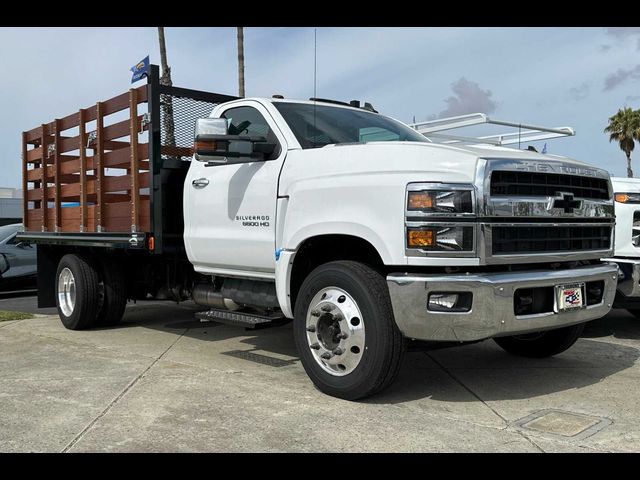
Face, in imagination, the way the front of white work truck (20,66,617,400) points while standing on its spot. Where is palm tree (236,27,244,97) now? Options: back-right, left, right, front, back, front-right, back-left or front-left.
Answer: back-left

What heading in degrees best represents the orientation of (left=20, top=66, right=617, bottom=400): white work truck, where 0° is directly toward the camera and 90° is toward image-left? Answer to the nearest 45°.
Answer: approximately 315°

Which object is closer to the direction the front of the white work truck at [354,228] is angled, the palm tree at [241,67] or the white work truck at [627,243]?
the white work truck

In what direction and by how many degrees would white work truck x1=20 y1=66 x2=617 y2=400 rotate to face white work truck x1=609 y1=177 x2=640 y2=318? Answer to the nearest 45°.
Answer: approximately 90° to its left

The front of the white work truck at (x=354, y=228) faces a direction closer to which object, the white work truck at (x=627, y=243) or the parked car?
the white work truck

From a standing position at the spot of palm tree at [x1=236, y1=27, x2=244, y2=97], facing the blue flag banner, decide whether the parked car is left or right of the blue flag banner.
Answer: left

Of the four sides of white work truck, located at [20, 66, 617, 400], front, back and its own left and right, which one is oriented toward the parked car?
back

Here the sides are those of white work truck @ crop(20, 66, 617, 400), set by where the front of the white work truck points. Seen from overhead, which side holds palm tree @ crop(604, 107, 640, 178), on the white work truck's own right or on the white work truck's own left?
on the white work truck's own left
